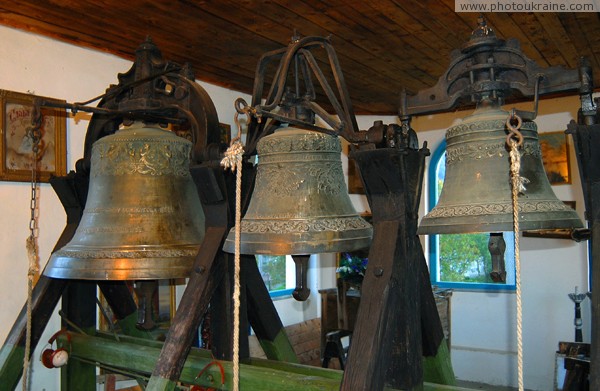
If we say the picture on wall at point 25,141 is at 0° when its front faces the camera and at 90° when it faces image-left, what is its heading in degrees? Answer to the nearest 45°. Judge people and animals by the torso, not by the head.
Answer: approximately 315°

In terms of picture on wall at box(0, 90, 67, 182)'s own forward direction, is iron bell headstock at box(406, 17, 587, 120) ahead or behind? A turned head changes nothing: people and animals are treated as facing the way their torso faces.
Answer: ahead

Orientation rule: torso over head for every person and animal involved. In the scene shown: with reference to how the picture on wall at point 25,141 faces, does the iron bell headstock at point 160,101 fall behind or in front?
in front

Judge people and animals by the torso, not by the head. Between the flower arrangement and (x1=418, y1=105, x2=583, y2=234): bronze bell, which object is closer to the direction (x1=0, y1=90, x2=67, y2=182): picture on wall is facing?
the bronze bell

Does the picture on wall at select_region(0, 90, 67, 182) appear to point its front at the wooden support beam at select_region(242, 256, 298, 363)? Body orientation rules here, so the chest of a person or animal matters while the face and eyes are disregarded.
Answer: yes

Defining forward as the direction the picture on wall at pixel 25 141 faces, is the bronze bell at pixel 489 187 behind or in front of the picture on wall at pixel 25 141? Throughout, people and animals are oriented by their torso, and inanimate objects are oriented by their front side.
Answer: in front

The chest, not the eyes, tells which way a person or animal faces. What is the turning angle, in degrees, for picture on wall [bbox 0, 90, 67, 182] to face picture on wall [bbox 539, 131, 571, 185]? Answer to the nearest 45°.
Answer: approximately 45° to its left

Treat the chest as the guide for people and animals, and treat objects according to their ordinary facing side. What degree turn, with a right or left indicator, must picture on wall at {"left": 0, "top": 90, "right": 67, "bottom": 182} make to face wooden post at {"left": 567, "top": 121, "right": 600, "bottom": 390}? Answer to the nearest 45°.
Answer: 0° — it already faces it

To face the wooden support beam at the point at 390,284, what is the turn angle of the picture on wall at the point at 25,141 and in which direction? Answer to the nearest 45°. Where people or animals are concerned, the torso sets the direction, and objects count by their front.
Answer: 0° — it already faces it
